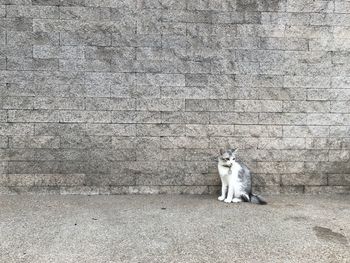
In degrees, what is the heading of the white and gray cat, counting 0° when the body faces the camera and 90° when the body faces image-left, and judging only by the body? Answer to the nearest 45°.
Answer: approximately 45°
